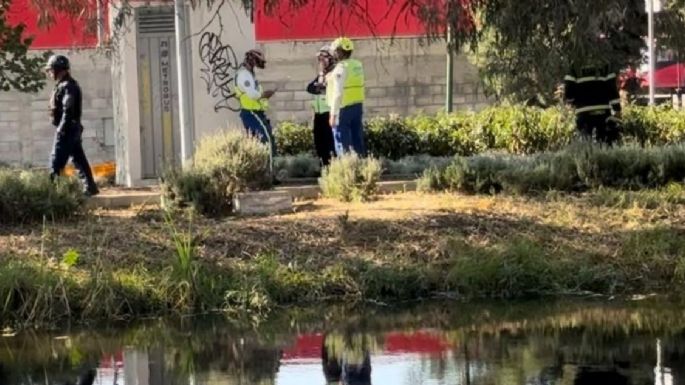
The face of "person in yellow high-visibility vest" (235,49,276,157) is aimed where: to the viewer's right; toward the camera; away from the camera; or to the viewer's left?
to the viewer's right

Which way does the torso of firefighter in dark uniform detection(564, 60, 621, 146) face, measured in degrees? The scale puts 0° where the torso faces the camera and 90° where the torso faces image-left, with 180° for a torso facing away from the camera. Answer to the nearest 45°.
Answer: approximately 180°

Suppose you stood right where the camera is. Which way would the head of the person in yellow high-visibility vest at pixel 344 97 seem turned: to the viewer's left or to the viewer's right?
to the viewer's left

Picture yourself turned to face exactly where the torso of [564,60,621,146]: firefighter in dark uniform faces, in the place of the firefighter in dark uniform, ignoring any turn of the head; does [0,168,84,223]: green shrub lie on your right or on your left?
on your left

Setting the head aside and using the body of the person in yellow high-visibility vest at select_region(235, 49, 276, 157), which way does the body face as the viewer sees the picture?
to the viewer's right

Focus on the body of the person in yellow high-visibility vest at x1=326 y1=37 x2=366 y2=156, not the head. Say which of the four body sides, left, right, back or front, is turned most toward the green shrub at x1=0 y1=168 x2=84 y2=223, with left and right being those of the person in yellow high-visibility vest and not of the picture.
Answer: left

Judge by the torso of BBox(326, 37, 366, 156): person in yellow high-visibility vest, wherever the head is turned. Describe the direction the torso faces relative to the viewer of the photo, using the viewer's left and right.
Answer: facing away from the viewer and to the left of the viewer

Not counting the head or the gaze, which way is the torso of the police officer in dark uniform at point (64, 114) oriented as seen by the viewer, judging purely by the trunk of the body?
to the viewer's left

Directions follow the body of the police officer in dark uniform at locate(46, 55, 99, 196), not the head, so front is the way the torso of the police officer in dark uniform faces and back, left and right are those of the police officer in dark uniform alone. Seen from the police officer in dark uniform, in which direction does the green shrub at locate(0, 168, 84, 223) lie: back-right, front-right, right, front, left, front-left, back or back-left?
left

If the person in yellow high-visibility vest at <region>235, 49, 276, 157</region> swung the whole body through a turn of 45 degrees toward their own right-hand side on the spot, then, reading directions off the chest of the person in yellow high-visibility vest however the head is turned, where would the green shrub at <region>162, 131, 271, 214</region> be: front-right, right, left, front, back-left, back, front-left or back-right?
front-right

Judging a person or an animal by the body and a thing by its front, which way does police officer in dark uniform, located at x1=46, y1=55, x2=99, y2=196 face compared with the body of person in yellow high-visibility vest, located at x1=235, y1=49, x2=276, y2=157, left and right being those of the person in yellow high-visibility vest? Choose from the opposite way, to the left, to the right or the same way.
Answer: the opposite way

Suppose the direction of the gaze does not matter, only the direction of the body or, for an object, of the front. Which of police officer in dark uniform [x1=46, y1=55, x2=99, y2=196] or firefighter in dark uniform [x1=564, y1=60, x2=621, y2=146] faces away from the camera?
firefighter in dark uniform [x1=564, y1=60, x2=621, y2=146]

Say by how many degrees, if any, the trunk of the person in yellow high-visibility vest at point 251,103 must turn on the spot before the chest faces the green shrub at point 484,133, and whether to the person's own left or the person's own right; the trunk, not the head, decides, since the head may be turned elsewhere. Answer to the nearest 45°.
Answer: approximately 45° to the person's own left
